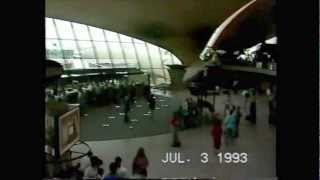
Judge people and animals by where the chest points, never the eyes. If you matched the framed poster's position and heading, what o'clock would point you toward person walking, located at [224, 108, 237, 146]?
The person walking is roughly at 11 o'clock from the framed poster.

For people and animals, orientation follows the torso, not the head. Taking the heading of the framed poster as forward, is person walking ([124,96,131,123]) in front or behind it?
in front

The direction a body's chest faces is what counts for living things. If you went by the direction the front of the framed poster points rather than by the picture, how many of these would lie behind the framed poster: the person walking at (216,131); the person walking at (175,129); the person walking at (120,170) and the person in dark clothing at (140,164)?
0

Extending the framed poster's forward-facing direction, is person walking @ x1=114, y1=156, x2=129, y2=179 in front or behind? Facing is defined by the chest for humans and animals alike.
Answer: in front

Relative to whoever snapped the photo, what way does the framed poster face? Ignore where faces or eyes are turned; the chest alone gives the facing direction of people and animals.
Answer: facing the viewer and to the right of the viewer

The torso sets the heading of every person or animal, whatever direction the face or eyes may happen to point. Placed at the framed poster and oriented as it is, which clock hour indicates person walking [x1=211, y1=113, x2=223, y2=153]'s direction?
The person walking is roughly at 11 o'clock from the framed poster.

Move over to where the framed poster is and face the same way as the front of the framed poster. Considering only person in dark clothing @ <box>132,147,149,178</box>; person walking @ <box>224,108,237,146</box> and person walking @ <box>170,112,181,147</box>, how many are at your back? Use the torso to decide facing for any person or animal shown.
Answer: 0

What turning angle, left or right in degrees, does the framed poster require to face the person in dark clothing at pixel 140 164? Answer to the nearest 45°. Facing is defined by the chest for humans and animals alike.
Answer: approximately 45° to its left

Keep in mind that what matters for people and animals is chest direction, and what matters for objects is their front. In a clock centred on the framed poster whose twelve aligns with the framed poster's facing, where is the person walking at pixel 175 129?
The person walking is roughly at 11 o'clock from the framed poster.
